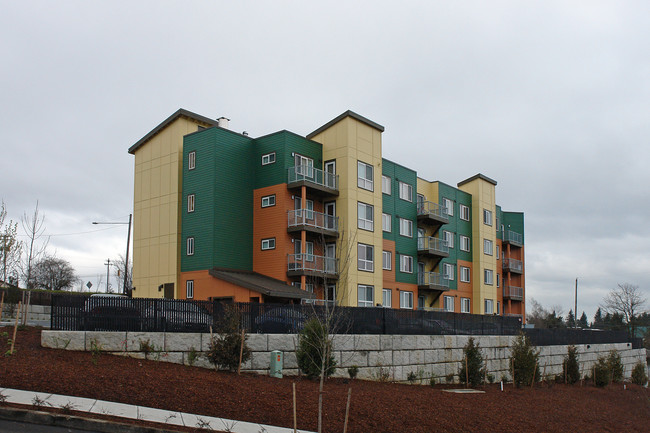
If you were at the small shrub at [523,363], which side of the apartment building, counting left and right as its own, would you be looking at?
front

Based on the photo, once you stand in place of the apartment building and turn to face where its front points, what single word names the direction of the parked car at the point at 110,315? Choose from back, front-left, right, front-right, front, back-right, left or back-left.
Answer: front-right

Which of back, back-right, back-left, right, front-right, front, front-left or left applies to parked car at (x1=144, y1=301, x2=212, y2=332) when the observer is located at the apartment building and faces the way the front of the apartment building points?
front-right

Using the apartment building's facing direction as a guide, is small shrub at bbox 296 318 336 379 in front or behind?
in front

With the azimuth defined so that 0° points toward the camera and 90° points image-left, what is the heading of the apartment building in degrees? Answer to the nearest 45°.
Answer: approximately 315°

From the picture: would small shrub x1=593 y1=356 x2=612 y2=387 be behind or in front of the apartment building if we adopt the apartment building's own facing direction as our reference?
in front

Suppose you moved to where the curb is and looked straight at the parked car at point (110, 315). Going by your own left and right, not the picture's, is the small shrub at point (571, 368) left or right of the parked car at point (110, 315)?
right
